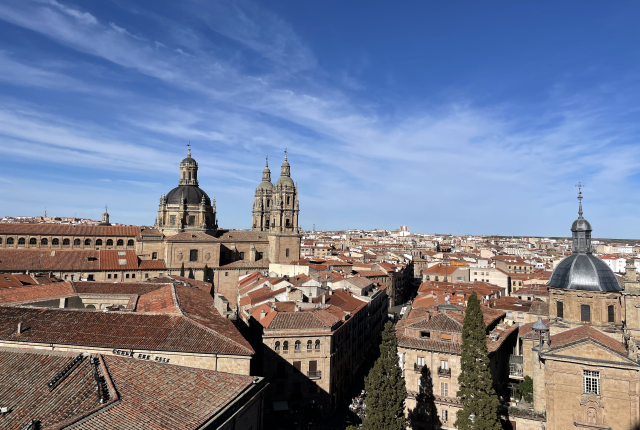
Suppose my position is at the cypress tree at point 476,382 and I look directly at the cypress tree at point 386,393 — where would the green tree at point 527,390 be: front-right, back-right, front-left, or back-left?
back-right

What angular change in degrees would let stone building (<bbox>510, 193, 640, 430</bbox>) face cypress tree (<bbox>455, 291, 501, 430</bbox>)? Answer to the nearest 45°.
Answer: approximately 45° to its right

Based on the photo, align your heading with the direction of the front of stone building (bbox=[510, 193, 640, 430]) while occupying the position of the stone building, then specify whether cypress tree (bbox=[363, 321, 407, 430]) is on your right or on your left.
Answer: on your right

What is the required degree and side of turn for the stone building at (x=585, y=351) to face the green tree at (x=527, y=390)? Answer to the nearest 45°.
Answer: approximately 135° to its right

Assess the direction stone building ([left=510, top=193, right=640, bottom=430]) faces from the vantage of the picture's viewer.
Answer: facing the viewer
